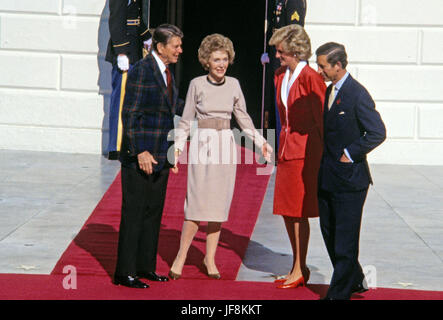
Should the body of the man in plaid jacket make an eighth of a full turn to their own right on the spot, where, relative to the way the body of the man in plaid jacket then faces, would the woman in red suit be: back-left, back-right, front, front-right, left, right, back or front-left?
left

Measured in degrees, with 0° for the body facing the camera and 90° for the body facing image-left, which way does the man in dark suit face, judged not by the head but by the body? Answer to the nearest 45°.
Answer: approximately 45°

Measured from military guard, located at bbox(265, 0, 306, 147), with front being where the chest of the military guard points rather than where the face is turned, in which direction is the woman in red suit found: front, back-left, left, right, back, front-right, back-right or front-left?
front-left

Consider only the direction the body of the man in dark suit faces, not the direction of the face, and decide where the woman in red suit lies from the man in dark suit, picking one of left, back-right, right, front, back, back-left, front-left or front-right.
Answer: right

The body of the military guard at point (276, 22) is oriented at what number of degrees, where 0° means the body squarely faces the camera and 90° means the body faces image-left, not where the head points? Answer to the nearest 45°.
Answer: approximately 45°

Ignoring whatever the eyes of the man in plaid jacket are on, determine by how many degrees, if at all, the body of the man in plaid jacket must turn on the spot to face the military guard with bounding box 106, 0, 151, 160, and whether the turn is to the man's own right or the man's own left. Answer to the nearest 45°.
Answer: approximately 135° to the man's own left

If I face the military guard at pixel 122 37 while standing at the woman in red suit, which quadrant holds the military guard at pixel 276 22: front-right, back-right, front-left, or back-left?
front-right

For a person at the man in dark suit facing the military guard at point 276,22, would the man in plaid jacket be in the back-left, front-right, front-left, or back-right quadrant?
front-left

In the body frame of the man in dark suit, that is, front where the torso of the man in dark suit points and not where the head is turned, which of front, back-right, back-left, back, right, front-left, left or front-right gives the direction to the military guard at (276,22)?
back-right

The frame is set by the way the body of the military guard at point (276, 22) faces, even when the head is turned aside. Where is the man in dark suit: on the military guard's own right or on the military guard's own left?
on the military guard's own left

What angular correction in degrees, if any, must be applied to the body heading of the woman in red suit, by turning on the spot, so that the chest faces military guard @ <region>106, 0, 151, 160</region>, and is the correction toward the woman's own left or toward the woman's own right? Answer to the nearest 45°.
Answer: approximately 90° to the woman's own right

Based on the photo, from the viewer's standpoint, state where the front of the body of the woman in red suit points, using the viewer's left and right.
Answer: facing the viewer and to the left of the viewer

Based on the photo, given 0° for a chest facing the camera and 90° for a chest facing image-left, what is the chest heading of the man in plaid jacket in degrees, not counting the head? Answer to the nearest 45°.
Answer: approximately 315°

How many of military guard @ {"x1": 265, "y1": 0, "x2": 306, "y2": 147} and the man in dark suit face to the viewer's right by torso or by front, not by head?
0

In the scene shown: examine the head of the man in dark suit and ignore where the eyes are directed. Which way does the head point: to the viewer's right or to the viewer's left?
to the viewer's left

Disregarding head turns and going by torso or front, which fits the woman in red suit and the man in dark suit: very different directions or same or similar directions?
same or similar directions
